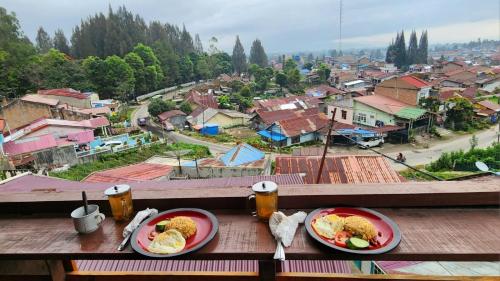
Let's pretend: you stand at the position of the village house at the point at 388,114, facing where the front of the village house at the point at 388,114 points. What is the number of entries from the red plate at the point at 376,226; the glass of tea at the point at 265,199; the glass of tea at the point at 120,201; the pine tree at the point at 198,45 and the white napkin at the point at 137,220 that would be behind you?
1

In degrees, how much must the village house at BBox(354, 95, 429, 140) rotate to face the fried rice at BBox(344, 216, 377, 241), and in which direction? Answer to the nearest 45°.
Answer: approximately 45° to its right

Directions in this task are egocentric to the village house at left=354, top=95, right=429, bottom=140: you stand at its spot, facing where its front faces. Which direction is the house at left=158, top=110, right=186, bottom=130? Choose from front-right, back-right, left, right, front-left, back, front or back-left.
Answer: back-right

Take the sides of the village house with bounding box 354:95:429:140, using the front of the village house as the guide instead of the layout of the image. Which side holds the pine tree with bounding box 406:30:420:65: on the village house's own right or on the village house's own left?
on the village house's own left

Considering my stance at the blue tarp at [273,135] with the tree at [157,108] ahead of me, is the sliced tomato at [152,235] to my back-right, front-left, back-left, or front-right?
back-left

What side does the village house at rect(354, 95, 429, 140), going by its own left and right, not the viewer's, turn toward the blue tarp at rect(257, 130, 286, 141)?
right

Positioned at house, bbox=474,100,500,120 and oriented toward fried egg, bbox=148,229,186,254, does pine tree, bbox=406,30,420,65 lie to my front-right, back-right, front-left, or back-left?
back-right

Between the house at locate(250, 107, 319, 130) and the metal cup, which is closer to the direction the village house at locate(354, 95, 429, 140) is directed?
the metal cup

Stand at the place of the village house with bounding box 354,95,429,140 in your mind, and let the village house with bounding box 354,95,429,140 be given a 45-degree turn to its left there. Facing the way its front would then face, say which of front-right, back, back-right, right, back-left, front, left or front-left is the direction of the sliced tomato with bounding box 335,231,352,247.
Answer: right

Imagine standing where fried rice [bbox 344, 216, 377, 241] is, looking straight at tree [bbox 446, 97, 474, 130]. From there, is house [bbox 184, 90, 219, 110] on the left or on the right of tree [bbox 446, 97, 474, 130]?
left

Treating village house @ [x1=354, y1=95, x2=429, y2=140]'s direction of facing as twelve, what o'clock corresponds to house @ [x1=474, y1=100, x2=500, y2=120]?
The house is roughly at 9 o'clock from the village house.

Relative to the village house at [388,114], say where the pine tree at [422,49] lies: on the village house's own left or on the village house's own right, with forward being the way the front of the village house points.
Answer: on the village house's own left

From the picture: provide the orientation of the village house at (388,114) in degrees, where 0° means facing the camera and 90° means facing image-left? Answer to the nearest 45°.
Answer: approximately 315°

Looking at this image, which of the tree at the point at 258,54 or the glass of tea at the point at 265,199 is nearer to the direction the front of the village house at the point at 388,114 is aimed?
the glass of tea

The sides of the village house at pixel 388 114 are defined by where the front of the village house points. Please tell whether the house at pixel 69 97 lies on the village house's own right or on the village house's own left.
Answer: on the village house's own right

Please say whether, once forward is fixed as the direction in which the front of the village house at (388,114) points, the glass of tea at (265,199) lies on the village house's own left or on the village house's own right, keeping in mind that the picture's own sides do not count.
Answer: on the village house's own right

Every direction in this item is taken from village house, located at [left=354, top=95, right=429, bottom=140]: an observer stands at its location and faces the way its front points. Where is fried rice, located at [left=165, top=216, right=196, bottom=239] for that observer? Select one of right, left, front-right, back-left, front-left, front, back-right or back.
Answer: front-right

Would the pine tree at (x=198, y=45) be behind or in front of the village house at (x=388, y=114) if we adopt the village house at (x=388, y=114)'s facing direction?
behind
